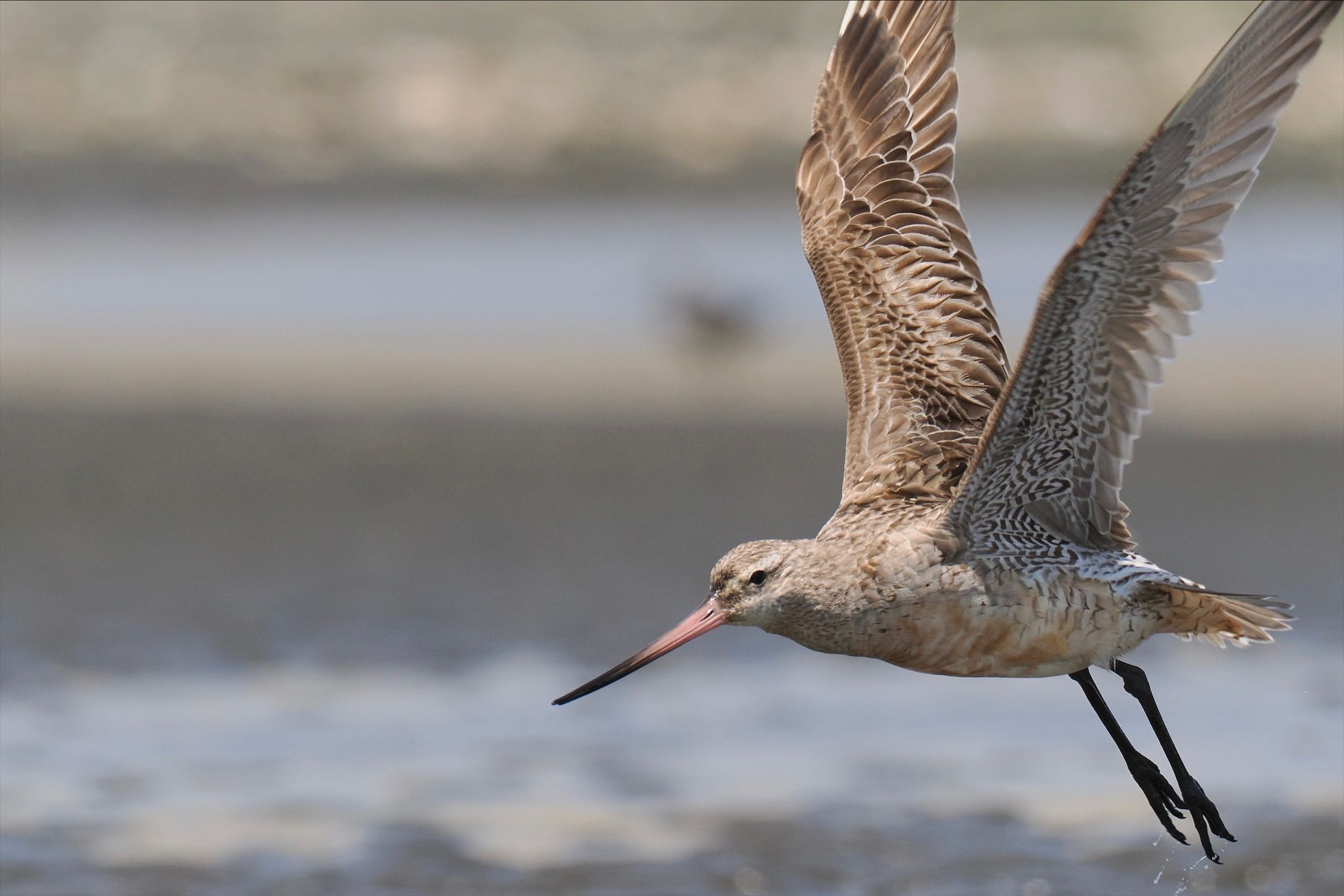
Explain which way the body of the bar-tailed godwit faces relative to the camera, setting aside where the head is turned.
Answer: to the viewer's left
